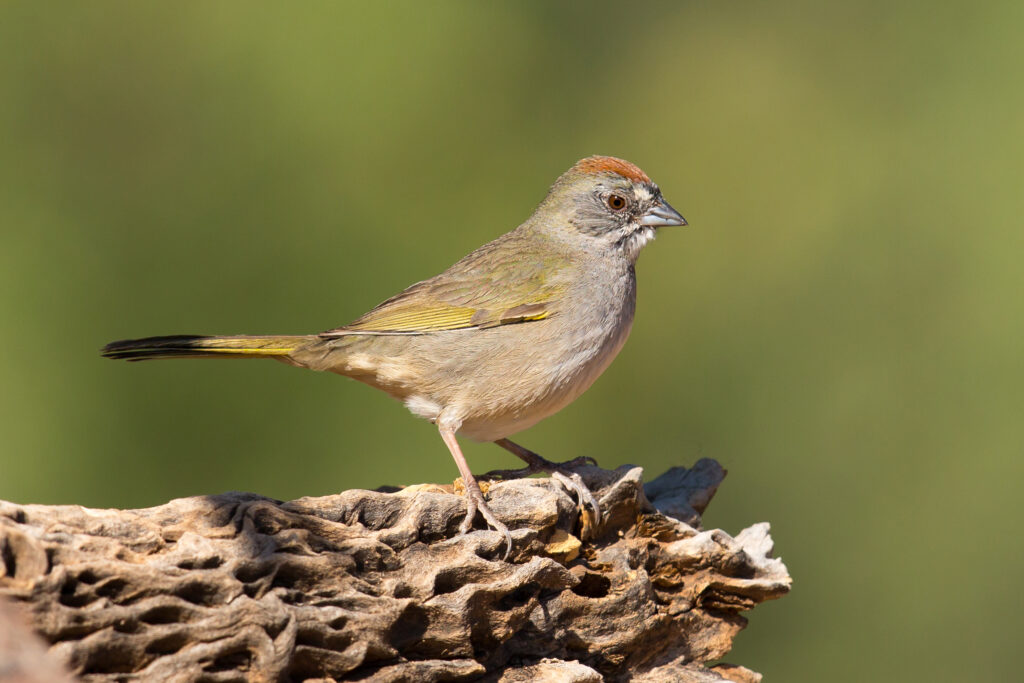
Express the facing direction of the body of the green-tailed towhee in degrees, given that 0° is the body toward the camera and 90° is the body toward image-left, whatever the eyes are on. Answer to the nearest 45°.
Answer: approximately 270°
